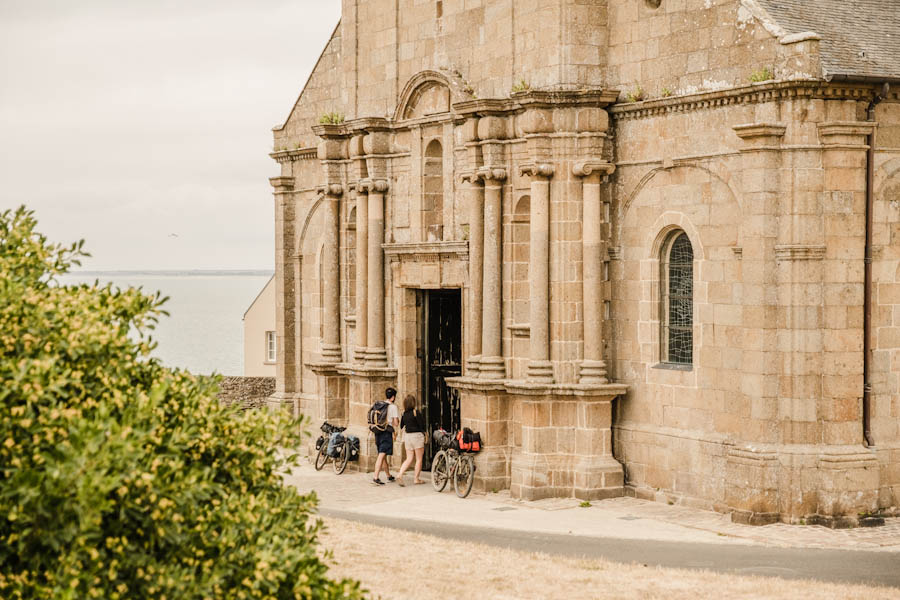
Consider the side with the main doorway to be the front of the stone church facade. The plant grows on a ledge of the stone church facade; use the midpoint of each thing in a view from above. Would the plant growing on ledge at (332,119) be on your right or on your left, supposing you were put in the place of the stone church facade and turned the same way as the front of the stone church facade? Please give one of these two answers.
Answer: on your right

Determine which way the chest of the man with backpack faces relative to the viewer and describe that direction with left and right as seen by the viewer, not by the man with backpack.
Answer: facing away from the viewer and to the right of the viewer

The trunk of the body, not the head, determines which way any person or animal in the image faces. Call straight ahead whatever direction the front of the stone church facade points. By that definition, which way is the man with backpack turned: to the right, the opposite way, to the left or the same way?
the opposite way

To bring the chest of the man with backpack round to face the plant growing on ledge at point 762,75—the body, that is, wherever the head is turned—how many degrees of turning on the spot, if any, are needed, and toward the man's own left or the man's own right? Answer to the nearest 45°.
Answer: approximately 90° to the man's own right

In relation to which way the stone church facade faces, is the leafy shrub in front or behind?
in front

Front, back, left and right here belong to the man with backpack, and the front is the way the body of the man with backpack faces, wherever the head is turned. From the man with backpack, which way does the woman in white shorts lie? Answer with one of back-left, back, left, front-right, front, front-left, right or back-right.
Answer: right

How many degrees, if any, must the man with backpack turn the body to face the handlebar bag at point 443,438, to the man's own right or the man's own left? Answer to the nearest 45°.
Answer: approximately 90° to the man's own right

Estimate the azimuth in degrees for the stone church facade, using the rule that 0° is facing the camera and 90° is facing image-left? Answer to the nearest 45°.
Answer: approximately 45°
